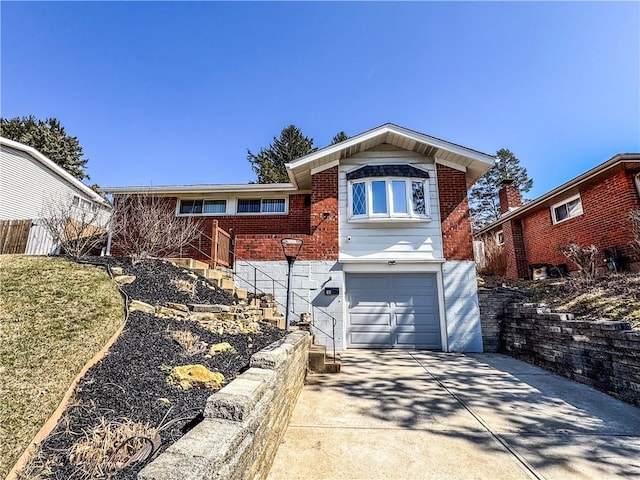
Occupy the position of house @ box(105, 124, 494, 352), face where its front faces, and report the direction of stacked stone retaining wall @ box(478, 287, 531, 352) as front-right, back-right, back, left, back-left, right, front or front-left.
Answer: left

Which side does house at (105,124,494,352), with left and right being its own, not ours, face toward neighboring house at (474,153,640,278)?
left

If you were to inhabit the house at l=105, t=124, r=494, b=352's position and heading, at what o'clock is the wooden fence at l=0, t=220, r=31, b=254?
The wooden fence is roughly at 3 o'clock from the house.

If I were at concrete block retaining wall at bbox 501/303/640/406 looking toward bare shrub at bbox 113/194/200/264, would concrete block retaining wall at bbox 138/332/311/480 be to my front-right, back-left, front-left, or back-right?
front-left

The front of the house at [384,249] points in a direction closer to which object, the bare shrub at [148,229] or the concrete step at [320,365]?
the concrete step

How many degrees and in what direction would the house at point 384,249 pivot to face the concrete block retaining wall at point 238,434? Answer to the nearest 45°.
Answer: approximately 45° to its right

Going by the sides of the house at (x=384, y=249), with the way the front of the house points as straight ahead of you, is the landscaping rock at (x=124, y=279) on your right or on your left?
on your right

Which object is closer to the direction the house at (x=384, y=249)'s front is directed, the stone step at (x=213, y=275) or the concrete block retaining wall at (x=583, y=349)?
the concrete block retaining wall

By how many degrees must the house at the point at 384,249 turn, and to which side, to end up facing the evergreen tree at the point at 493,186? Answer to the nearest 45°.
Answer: approximately 135° to its left

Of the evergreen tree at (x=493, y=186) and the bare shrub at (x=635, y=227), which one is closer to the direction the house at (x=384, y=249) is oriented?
the bare shrub

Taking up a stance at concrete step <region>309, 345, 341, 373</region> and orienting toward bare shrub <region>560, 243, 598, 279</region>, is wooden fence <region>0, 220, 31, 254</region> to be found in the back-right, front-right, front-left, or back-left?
back-left

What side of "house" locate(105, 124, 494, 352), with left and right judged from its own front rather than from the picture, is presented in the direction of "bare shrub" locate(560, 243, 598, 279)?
left

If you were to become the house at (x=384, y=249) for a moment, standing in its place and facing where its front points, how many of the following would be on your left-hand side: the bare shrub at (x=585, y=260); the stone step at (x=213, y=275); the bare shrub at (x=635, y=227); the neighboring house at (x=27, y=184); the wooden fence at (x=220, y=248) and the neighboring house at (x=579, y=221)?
3

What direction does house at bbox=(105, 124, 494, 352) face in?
toward the camera

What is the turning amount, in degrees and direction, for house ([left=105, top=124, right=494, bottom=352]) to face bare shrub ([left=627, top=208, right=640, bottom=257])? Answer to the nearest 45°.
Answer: approximately 90° to its left

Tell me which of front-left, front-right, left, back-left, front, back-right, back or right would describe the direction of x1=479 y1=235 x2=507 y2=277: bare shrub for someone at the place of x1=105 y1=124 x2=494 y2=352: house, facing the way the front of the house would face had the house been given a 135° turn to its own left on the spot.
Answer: front

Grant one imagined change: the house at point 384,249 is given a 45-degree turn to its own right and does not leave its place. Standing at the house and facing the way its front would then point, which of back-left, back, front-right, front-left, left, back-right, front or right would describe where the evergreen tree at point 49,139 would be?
right

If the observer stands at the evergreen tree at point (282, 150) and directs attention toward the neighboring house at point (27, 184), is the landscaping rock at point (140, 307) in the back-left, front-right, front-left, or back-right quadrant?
front-left
